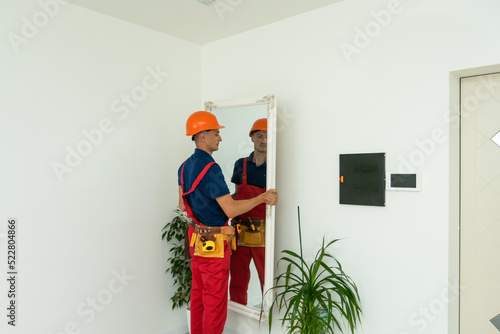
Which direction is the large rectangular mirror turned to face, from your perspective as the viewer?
facing the viewer and to the left of the viewer

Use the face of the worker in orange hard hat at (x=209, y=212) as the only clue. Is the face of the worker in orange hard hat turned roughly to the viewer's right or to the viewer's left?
to the viewer's right

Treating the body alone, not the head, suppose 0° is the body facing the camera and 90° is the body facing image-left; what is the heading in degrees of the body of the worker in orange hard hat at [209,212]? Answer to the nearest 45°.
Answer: approximately 225°
